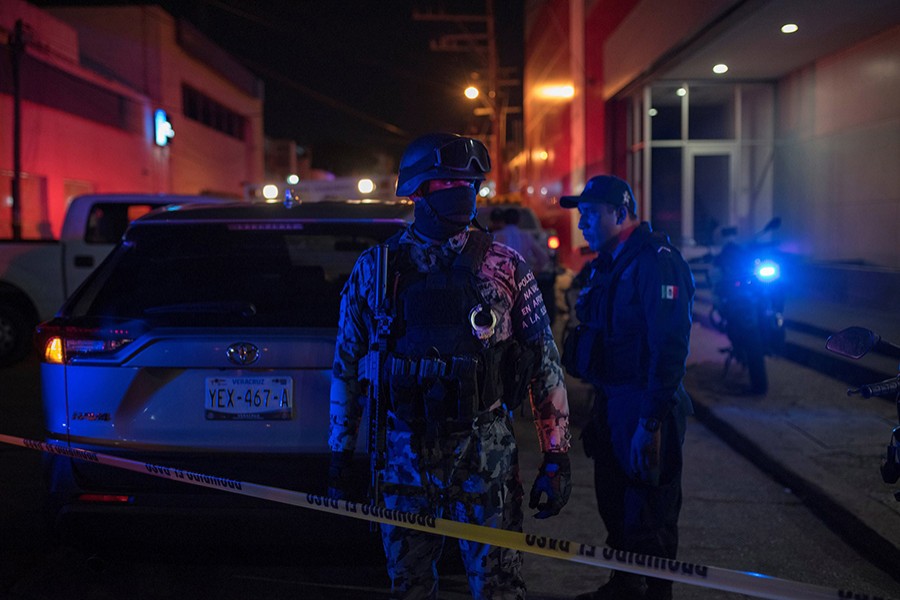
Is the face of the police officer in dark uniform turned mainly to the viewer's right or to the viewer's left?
to the viewer's left

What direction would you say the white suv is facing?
away from the camera

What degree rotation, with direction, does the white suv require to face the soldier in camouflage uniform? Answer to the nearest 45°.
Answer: approximately 135° to its right

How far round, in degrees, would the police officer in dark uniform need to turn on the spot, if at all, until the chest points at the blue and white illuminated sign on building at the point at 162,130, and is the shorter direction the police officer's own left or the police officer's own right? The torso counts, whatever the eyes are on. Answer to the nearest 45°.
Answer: approximately 45° to the police officer's own right

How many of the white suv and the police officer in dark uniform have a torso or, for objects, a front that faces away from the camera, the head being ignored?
1

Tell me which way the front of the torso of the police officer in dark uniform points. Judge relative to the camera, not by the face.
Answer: to the viewer's left
